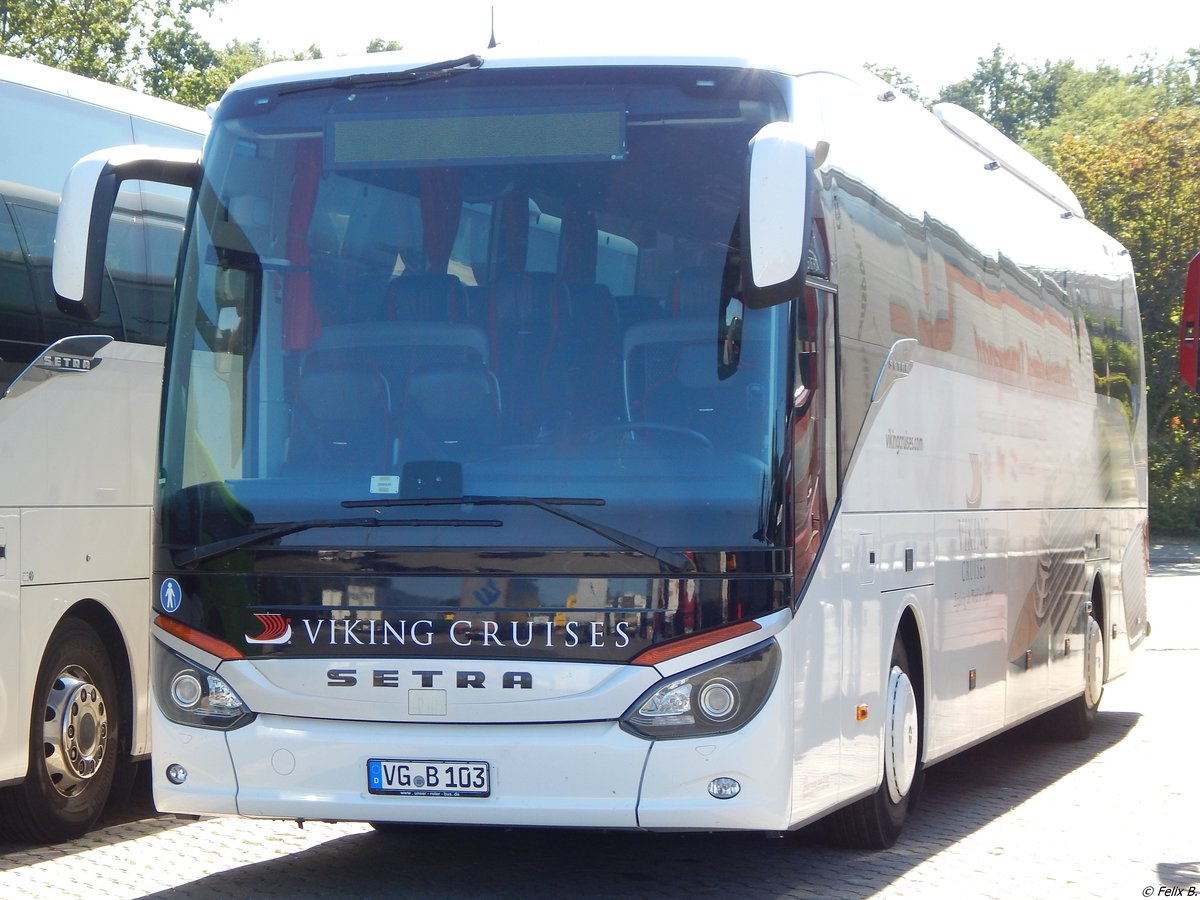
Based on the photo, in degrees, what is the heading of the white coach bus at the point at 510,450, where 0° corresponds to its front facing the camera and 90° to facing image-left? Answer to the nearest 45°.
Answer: approximately 45°

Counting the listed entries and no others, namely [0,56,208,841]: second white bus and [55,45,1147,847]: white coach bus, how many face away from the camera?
0

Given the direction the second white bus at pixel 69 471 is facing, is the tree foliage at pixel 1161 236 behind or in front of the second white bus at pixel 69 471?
behind

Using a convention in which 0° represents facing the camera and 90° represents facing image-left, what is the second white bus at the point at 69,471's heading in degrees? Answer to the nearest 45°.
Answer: approximately 45°

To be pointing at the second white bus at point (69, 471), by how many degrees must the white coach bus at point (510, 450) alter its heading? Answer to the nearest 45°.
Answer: approximately 90° to its right

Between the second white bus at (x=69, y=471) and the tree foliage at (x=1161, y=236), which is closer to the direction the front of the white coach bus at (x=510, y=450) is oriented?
the second white bus

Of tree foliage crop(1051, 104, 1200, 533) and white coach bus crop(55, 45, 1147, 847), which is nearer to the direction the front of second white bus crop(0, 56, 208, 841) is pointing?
the white coach bus
